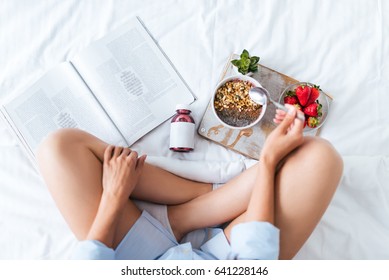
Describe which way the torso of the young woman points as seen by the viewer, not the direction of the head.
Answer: away from the camera
